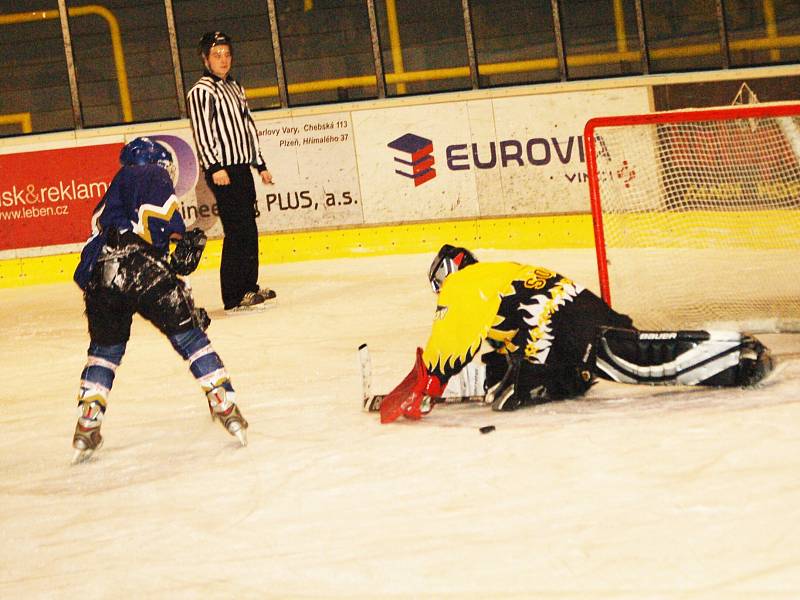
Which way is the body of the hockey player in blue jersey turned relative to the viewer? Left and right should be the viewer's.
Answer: facing away from the viewer and to the right of the viewer

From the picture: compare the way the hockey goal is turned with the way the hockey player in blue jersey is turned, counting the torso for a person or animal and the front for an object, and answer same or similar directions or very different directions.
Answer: very different directions

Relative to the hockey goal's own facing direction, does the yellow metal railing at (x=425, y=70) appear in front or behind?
behind

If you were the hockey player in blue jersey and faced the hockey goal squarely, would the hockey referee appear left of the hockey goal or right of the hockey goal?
left

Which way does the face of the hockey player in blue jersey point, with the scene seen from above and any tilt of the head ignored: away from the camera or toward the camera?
away from the camera

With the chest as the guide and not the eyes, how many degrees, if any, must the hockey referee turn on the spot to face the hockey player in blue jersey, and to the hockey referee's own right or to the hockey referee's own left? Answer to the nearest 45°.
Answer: approximately 45° to the hockey referee's own right

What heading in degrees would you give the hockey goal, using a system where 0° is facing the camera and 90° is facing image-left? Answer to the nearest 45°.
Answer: approximately 0°

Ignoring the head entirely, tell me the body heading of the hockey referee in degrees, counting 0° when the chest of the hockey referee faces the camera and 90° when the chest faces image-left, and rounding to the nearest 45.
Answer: approximately 315°
